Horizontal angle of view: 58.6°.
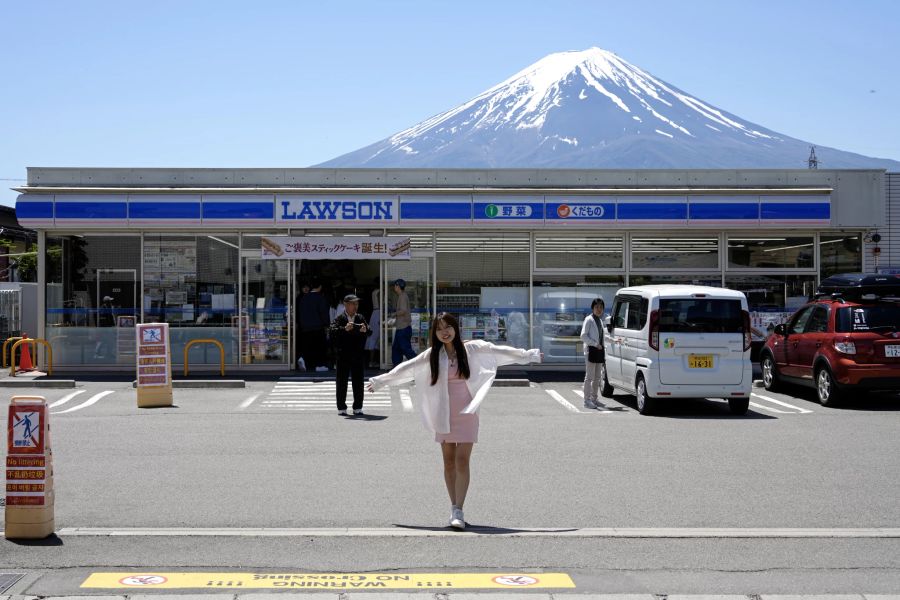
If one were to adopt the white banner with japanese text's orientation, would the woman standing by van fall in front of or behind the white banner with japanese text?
in front

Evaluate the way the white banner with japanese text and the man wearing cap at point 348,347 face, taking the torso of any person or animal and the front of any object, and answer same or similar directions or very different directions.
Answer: same or similar directions

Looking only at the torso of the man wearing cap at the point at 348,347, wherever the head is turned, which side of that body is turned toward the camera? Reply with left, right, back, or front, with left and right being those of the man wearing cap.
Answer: front

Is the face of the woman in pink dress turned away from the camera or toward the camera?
toward the camera

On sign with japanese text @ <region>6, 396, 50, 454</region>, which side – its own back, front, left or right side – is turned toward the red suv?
left

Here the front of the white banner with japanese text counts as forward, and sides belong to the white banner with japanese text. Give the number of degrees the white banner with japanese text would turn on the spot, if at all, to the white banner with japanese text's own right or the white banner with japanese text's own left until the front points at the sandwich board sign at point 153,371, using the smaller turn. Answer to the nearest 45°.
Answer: approximately 45° to the white banner with japanese text's own right

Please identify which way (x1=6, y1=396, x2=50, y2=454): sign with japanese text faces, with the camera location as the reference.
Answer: facing the viewer

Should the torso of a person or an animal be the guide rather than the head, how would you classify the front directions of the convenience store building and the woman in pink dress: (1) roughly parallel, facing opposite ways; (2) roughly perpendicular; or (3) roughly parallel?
roughly parallel

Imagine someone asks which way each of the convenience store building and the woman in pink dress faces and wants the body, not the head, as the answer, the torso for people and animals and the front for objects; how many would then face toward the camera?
2

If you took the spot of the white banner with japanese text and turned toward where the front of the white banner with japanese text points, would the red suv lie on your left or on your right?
on your left

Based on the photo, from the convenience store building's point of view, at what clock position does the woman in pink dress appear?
The woman in pink dress is roughly at 12 o'clock from the convenience store building.

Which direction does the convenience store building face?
toward the camera

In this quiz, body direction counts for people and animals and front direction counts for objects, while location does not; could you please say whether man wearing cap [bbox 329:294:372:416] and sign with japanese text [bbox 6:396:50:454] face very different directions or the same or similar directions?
same or similar directions

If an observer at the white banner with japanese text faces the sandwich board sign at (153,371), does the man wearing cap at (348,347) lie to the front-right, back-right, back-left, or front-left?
front-left

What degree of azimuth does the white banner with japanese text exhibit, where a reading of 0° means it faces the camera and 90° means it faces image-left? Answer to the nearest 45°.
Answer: approximately 0°

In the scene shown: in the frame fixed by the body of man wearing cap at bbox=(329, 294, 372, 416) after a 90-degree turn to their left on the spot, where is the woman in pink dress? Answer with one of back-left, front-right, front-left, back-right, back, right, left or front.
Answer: right
